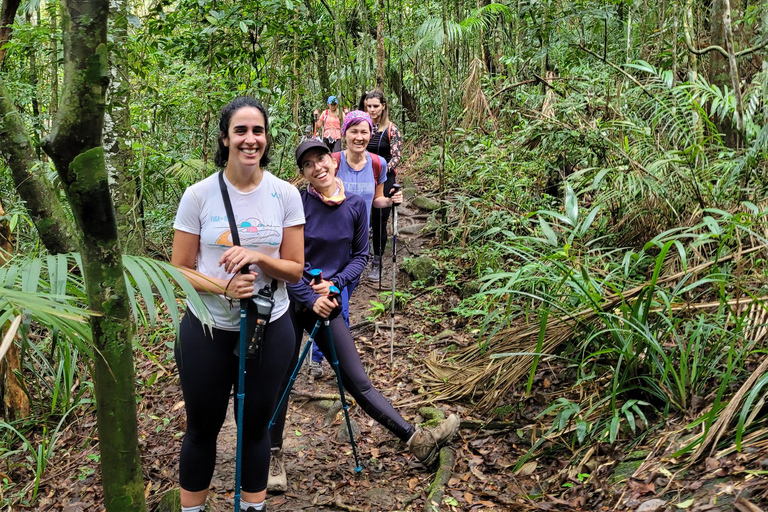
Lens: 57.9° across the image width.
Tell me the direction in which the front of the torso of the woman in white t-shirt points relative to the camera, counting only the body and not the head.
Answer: toward the camera

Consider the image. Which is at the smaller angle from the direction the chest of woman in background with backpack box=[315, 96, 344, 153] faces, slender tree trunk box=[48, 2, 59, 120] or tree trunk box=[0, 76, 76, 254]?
the tree trunk

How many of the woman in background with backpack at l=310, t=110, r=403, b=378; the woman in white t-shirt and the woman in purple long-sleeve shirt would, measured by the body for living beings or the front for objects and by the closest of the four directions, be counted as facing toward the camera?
3

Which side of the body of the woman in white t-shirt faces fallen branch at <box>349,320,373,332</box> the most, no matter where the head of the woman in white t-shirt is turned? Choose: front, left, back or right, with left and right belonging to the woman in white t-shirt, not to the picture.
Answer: back

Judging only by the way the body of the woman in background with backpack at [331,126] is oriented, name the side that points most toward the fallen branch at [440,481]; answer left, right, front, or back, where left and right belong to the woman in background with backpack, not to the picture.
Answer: front

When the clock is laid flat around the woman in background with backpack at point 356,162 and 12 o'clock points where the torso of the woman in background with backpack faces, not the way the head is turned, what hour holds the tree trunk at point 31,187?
The tree trunk is roughly at 1 o'clock from the woman in background with backpack.

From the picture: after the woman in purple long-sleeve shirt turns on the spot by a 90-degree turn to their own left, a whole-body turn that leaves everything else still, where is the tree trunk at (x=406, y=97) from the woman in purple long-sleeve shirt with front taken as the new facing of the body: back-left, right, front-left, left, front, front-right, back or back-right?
left

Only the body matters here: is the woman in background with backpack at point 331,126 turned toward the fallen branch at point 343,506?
yes

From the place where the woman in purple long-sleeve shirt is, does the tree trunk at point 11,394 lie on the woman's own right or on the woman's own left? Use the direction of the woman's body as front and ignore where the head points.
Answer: on the woman's own right

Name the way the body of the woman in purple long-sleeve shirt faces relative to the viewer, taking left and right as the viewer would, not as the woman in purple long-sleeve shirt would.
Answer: facing the viewer
